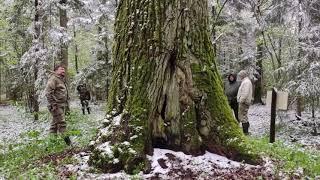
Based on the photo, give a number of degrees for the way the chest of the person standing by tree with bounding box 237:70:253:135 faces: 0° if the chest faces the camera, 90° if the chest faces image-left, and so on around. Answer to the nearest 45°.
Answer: approximately 90°
